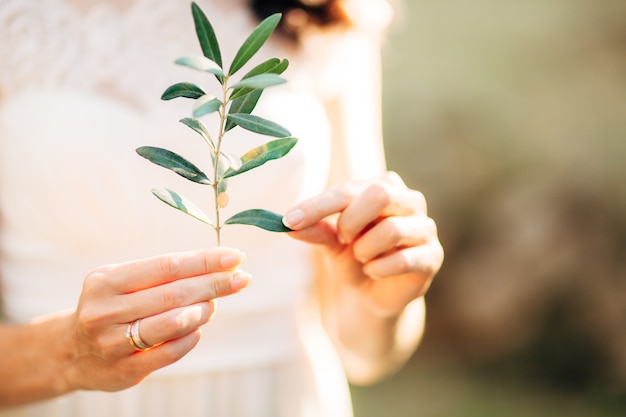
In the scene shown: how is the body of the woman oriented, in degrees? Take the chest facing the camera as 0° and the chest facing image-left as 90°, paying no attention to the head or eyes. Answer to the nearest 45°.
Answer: approximately 0°
